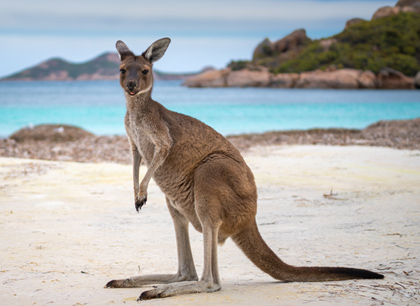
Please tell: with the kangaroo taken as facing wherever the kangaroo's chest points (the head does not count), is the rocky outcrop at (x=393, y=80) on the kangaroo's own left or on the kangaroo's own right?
on the kangaroo's own right

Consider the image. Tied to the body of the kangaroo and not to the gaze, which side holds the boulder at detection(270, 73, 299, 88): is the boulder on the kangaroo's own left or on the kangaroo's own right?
on the kangaroo's own right

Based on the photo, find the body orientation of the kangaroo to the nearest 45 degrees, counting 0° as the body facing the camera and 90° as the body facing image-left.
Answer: approximately 90°

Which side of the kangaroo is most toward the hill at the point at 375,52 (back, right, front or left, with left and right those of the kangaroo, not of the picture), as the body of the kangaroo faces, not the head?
right

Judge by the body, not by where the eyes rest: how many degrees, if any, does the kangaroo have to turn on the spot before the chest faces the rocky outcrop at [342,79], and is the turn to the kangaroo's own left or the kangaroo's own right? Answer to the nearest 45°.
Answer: approximately 90° to the kangaroo's own right

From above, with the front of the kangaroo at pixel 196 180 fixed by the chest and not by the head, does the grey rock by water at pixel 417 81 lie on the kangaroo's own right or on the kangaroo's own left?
on the kangaroo's own right
